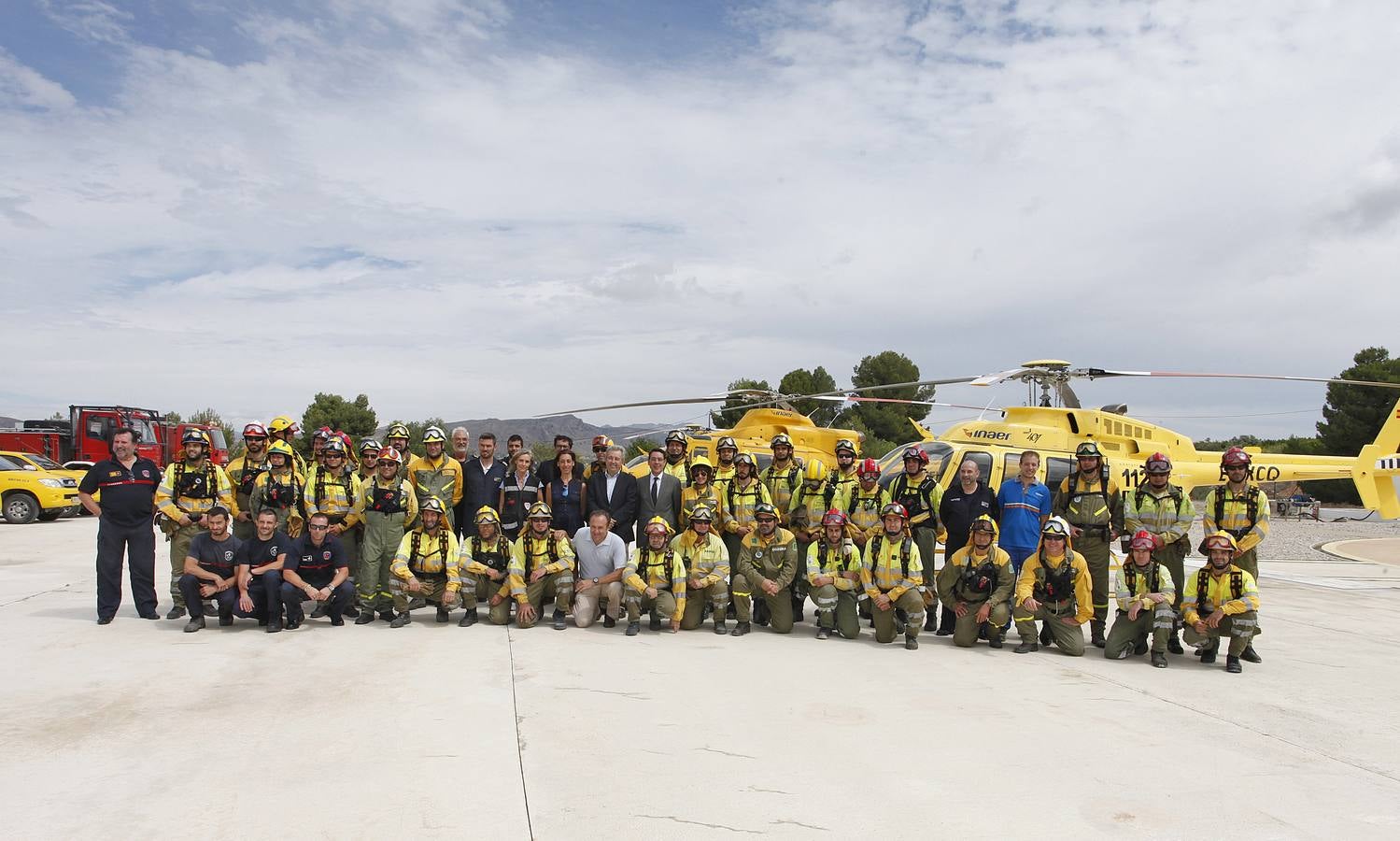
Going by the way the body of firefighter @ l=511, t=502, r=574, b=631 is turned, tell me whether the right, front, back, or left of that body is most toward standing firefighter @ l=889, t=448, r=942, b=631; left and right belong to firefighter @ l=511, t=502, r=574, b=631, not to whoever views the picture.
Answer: left

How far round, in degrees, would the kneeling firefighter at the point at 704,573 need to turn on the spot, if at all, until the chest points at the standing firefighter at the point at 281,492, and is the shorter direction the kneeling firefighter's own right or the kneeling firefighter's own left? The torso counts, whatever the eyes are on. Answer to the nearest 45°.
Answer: approximately 90° to the kneeling firefighter's own right

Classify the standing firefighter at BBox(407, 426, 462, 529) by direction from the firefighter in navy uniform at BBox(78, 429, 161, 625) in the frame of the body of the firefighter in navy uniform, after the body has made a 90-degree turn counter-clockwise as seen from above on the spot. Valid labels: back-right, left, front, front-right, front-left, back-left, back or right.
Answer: front

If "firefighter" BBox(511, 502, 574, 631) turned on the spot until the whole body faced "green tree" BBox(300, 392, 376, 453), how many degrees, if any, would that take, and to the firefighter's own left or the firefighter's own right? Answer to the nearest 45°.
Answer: approximately 180°

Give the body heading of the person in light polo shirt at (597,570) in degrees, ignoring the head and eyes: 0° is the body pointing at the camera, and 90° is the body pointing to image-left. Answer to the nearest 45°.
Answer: approximately 0°

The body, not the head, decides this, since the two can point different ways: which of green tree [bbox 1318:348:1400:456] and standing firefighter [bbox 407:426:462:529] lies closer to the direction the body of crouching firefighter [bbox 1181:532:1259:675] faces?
the standing firefighter

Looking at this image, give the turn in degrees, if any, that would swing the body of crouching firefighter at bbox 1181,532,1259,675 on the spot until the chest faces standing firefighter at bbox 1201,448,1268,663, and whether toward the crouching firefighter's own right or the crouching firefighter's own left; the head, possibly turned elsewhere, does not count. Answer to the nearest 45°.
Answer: approximately 180°

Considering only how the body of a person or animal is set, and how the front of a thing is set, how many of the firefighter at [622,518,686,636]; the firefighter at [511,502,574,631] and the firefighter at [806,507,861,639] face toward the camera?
3

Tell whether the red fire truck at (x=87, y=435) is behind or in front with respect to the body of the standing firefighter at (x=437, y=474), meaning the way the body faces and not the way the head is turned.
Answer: behind

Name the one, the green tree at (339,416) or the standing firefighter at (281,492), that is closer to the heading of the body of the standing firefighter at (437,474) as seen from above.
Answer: the standing firefighter

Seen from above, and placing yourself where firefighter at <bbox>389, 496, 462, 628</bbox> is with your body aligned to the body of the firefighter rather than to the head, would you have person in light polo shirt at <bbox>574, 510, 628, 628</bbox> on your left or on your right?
on your left

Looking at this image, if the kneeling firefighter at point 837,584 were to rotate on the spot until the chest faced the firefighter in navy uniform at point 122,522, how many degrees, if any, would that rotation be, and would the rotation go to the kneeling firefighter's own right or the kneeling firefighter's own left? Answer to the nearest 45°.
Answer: approximately 90° to the kneeling firefighter's own right

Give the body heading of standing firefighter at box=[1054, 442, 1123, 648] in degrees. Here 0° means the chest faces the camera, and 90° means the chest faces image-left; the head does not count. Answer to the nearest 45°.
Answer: approximately 0°

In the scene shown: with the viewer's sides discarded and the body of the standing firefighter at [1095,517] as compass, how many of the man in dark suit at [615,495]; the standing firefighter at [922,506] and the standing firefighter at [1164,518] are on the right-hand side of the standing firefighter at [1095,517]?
2
